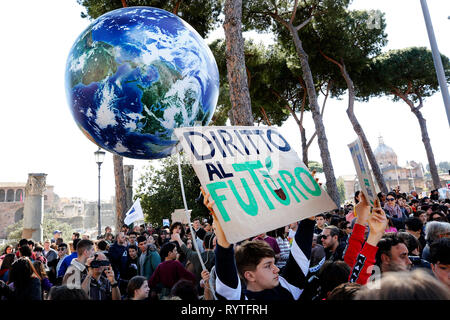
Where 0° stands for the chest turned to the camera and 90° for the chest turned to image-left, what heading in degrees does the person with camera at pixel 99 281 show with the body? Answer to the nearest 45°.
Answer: approximately 0°

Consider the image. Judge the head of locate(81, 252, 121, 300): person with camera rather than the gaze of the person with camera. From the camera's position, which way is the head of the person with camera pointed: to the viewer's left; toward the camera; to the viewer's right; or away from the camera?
toward the camera

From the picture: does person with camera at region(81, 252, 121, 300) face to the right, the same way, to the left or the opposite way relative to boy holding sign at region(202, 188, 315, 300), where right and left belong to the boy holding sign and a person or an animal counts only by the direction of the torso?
the same way

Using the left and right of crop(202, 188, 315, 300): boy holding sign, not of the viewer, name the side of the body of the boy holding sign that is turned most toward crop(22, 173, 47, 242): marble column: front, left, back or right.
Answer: back

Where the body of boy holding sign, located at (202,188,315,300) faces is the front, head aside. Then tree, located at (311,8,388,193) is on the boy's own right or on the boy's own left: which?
on the boy's own left

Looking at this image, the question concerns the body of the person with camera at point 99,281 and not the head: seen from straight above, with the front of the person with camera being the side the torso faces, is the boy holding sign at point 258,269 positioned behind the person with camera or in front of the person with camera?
in front

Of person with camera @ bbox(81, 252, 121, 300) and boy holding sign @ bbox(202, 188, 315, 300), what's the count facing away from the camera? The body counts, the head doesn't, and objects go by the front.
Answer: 0

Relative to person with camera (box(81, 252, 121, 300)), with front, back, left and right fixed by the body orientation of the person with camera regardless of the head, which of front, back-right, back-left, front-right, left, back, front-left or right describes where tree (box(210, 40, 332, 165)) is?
back-left

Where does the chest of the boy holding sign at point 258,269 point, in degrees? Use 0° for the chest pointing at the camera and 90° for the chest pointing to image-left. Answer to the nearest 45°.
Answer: approximately 315°

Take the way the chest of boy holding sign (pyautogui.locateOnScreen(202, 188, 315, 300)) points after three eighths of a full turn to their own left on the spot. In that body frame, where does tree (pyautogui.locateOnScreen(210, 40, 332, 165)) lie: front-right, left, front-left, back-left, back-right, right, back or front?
front
